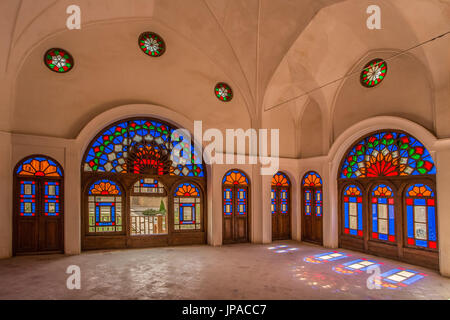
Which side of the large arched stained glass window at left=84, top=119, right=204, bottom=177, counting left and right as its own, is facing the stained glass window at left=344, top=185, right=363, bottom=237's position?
left

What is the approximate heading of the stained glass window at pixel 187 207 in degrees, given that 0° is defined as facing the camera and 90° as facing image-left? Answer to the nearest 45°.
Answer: approximately 0°

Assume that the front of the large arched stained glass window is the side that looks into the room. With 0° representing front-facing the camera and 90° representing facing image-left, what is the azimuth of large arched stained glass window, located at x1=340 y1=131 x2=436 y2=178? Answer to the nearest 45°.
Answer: approximately 45°

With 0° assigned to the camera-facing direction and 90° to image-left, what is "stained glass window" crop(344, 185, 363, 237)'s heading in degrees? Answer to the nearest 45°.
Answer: approximately 45°

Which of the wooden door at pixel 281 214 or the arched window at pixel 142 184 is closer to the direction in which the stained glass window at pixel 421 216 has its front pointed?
the arched window

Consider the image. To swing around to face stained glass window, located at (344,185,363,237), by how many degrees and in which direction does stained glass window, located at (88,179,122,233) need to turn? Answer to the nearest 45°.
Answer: approximately 90° to its left

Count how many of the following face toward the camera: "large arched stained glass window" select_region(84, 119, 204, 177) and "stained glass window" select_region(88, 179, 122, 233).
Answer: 2

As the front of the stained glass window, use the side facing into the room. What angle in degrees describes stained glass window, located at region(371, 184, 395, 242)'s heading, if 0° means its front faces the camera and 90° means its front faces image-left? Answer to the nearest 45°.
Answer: approximately 45°

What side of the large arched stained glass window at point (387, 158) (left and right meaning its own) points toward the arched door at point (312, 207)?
right
